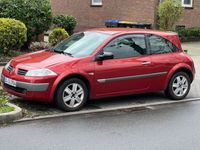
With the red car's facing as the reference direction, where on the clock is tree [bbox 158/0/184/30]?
The tree is roughly at 5 o'clock from the red car.

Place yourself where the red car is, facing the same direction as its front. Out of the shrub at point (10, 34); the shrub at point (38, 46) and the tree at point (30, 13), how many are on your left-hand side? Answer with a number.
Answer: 0

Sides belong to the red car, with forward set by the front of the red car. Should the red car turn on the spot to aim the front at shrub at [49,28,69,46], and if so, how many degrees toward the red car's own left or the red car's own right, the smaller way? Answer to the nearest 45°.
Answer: approximately 135° to the red car's own right

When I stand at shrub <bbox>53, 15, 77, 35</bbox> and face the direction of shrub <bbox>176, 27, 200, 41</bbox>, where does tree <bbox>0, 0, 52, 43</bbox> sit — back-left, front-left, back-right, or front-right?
back-right

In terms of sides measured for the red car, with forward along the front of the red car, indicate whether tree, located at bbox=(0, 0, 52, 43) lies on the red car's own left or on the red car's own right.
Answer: on the red car's own right

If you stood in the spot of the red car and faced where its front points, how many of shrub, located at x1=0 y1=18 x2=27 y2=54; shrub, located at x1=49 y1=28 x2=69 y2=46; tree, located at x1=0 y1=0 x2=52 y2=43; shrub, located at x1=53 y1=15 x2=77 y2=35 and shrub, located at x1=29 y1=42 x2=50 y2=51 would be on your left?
0

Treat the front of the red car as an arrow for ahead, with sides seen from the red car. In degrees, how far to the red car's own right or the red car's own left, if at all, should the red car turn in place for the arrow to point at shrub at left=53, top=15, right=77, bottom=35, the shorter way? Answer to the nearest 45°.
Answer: approximately 135° to the red car's own right

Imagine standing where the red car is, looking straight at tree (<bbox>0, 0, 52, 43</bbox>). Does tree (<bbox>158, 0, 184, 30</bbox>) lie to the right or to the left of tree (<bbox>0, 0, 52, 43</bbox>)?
right

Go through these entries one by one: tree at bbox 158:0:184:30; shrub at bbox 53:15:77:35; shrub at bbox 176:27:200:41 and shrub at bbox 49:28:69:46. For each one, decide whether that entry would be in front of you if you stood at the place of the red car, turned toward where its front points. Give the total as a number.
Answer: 0

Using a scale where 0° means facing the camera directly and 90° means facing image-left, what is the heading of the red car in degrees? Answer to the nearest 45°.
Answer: approximately 45°

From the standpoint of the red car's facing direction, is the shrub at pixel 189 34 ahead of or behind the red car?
behind

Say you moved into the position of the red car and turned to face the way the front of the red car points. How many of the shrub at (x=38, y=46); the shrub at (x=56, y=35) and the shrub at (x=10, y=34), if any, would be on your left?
0
